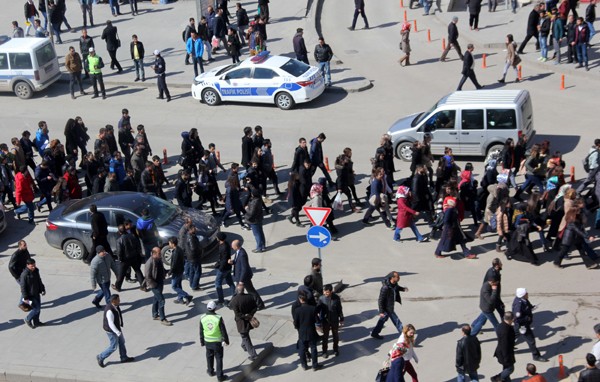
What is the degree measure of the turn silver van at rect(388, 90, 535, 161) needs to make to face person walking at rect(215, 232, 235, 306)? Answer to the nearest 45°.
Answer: approximately 45° to its left

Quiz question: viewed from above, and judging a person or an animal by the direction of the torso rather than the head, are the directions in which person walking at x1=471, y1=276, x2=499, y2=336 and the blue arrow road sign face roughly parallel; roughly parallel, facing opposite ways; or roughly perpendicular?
roughly perpendicular

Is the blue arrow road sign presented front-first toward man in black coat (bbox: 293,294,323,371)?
yes

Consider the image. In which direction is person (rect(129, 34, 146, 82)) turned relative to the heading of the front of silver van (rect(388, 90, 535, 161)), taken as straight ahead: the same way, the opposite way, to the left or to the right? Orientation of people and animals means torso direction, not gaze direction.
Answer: to the left

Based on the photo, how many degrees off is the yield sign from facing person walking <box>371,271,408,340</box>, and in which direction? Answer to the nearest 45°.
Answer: approximately 45° to its left

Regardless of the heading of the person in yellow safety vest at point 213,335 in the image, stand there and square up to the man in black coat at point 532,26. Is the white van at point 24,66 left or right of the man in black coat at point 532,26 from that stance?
left

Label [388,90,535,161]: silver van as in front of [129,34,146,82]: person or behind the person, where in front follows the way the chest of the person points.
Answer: in front

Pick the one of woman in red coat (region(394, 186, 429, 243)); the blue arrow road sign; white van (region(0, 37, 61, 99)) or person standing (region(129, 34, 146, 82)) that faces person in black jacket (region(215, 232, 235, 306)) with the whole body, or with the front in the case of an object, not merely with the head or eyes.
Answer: person standing (region(129, 34, 146, 82))

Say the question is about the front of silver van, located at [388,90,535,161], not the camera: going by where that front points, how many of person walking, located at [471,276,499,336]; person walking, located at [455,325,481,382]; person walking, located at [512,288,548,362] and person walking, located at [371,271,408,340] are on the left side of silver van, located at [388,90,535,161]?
4

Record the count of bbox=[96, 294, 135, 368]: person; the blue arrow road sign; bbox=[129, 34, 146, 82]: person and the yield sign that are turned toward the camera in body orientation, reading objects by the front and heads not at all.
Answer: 3

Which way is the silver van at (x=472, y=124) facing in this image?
to the viewer's left
